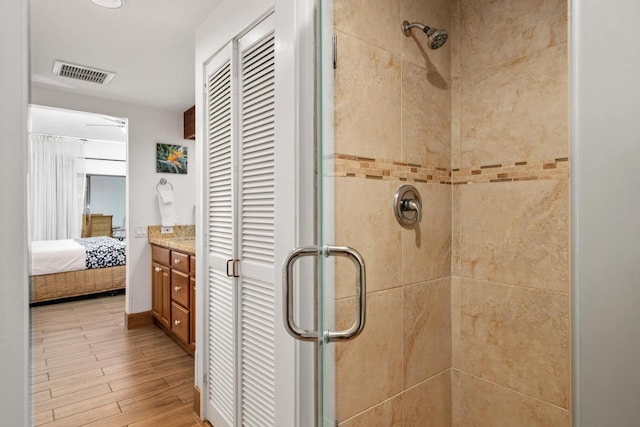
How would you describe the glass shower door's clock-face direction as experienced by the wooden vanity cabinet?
The glass shower door is roughly at 10 o'clock from the wooden vanity cabinet.

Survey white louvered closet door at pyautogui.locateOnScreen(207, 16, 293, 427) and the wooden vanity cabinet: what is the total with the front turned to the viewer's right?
0

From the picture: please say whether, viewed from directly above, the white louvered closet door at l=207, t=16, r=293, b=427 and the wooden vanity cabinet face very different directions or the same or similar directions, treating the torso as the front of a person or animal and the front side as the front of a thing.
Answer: same or similar directions

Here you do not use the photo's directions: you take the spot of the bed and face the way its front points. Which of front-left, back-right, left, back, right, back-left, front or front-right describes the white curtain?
left

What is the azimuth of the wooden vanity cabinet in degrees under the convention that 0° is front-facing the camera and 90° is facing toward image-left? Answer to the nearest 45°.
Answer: approximately 45°

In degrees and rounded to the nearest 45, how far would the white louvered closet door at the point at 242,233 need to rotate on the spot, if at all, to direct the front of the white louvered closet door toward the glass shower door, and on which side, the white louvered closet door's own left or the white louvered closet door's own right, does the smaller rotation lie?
approximately 45° to the white louvered closet door's own left

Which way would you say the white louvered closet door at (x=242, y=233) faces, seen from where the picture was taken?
facing the viewer and to the left of the viewer

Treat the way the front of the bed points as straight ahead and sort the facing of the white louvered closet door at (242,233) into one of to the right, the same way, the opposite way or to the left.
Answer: the opposite way

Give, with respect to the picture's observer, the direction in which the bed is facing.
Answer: facing to the right of the viewer

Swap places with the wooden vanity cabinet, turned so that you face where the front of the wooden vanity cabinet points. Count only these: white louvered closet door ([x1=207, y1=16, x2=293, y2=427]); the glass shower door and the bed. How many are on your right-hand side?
1

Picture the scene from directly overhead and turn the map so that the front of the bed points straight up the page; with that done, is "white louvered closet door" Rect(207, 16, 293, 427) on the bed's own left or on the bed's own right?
on the bed's own right
